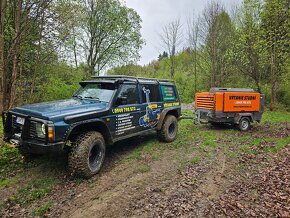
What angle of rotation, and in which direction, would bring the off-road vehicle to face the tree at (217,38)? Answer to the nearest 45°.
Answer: approximately 180°

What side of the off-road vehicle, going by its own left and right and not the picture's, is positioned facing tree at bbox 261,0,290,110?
back

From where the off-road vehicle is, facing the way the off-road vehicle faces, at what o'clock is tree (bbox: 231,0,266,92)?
The tree is roughly at 6 o'clock from the off-road vehicle.

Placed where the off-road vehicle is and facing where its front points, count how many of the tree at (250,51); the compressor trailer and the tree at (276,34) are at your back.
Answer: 3

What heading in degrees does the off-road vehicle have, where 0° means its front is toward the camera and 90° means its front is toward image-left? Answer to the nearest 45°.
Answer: approximately 45°

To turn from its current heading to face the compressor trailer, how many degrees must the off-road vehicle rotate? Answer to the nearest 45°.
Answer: approximately 180°

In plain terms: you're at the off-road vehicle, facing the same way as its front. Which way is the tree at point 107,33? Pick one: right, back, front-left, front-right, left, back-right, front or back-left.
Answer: back-right
